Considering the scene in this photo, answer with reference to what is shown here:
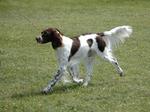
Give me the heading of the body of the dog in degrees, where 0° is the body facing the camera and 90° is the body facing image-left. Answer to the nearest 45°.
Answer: approximately 90°
